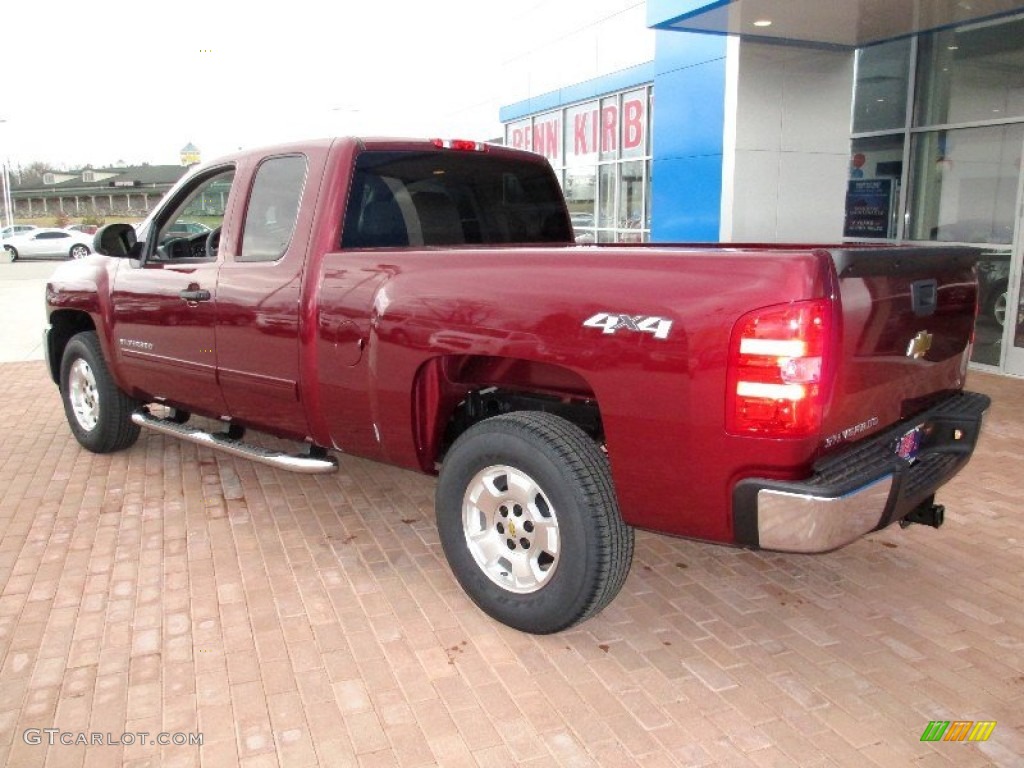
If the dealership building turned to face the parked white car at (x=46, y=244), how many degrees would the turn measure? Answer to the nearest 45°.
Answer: approximately 90° to its right

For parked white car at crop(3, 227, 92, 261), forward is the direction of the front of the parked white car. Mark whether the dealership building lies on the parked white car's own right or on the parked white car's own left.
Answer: on the parked white car's own left

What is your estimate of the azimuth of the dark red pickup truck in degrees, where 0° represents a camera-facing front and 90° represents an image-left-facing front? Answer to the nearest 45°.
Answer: approximately 135°

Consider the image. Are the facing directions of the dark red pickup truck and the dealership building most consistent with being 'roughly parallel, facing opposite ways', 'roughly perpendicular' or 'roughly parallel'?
roughly perpendicular

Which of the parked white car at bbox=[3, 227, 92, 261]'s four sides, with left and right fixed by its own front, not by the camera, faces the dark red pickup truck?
left

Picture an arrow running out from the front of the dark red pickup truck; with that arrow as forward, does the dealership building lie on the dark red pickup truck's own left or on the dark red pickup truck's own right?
on the dark red pickup truck's own right

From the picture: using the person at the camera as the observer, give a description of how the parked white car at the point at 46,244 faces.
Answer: facing to the left of the viewer

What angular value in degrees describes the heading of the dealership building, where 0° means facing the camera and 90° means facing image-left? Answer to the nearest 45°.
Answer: approximately 45°
